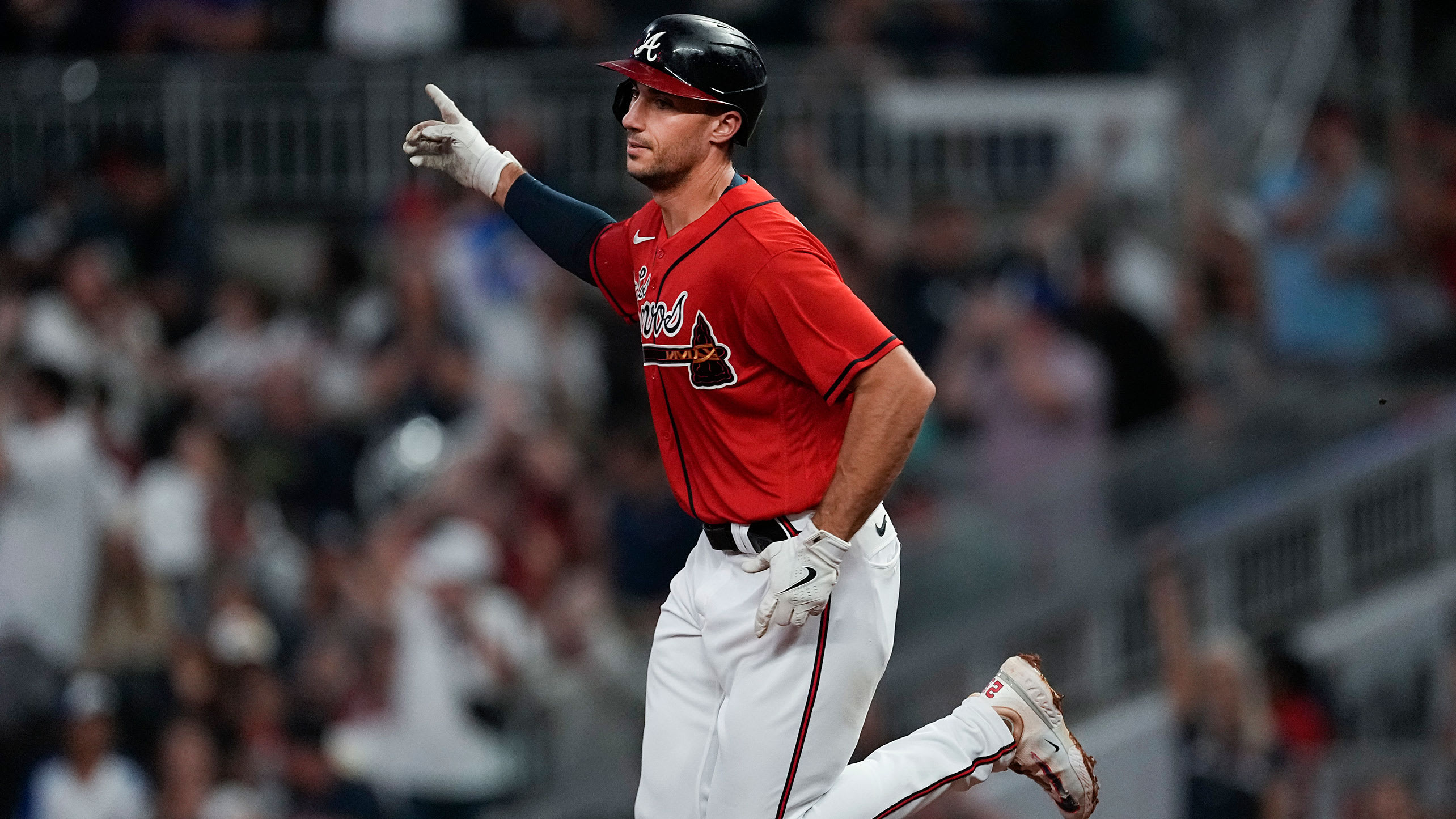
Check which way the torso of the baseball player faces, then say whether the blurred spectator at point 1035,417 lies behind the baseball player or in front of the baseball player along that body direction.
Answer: behind

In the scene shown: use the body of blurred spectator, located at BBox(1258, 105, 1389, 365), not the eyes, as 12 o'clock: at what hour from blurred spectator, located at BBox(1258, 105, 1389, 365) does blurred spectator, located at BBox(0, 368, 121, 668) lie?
blurred spectator, located at BBox(0, 368, 121, 668) is roughly at 2 o'clock from blurred spectator, located at BBox(1258, 105, 1389, 365).

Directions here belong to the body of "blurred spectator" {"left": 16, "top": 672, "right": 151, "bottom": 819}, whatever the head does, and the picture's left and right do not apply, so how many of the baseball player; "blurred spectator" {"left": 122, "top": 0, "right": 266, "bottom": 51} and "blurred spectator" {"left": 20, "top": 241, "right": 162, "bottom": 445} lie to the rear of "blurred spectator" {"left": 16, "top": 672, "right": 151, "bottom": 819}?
2

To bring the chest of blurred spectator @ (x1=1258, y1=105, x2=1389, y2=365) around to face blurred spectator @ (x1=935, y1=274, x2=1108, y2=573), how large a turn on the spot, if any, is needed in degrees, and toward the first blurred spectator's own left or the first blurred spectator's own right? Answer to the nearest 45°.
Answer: approximately 45° to the first blurred spectator's own right

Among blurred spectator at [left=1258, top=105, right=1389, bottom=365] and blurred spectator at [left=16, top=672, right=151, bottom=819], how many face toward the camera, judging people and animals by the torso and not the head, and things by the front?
2

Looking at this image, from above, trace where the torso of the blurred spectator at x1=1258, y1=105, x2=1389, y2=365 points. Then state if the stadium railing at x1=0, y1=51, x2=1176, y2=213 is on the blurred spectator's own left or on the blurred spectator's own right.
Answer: on the blurred spectator's own right

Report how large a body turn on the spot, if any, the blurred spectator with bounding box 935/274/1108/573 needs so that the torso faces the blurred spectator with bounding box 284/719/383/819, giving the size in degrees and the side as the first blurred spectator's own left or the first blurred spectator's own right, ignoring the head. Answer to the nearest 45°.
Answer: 0° — they already face them

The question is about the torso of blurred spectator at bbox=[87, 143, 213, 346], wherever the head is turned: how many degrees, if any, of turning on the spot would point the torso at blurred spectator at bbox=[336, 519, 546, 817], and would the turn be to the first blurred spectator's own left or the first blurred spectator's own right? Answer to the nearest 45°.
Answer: approximately 45° to the first blurred spectator's own left

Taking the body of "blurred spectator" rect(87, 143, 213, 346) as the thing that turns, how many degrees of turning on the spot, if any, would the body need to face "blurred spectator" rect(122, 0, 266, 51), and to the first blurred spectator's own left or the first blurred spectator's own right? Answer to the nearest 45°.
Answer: approximately 135° to the first blurred spectator's own right
